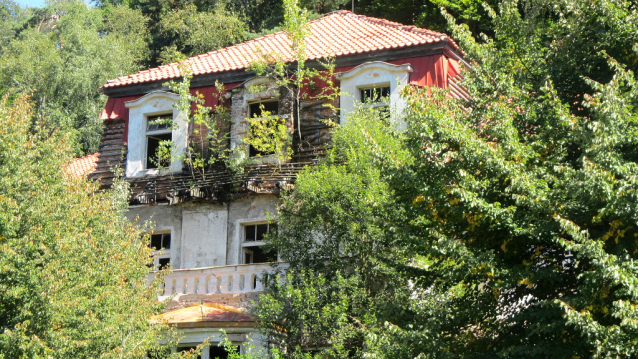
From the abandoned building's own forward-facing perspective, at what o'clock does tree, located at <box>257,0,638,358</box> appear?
The tree is roughly at 11 o'clock from the abandoned building.

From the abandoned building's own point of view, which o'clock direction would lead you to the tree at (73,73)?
The tree is roughly at 5 o'clock from the abandoned building.

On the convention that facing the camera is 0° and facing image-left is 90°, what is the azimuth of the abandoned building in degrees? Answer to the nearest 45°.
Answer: approximately 0°
